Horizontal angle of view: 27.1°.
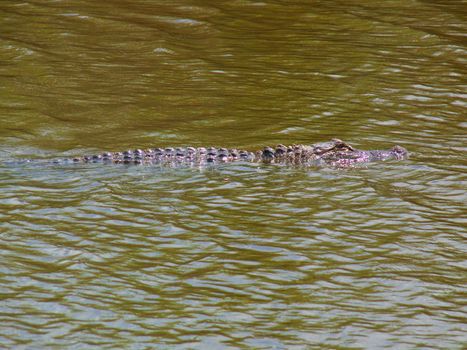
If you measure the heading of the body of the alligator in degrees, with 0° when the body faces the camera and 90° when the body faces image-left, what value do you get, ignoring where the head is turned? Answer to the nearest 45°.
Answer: approximately 270°
